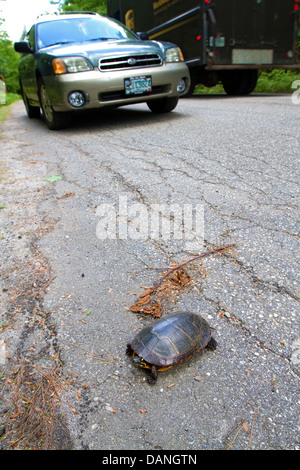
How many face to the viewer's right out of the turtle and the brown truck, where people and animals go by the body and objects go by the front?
0

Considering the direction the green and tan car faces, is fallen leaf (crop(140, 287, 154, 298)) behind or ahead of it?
ahead

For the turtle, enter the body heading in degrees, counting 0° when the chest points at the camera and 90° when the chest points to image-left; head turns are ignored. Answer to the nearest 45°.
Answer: approximately 45°

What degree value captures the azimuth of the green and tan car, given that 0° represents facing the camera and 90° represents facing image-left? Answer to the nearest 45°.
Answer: approximately 315°

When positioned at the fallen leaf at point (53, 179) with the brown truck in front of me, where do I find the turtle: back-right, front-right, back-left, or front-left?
back-right

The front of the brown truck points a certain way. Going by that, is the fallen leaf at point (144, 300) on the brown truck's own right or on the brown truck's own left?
on the brown truck's own left

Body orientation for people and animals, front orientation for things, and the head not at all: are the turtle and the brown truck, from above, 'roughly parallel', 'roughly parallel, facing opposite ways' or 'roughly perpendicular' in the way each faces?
roughly perpendicular

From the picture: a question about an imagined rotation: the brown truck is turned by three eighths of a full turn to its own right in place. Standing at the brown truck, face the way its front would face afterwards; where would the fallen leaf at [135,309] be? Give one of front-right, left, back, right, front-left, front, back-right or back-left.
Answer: right

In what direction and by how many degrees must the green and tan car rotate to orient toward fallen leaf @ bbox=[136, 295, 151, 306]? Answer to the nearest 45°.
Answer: approximately 45° to its right

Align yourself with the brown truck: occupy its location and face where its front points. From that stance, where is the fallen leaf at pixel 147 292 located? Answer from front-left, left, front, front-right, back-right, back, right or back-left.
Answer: back-left

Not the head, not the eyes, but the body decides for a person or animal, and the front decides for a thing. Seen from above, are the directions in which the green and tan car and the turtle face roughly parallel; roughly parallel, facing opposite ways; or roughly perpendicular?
roughly perpendicular

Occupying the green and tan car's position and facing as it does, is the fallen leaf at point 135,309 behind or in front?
in front

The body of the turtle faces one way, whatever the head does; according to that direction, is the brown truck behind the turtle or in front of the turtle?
behind

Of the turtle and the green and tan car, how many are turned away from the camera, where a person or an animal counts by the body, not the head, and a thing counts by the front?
0

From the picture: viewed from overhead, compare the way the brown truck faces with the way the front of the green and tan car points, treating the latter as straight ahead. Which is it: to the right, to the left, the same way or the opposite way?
the opposite way
